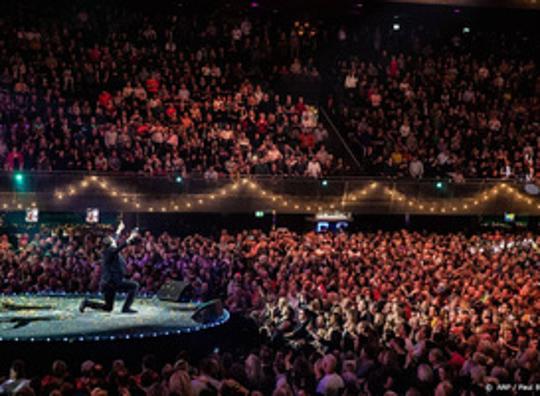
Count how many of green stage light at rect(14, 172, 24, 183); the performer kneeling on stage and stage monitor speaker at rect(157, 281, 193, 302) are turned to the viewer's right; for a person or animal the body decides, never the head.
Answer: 1

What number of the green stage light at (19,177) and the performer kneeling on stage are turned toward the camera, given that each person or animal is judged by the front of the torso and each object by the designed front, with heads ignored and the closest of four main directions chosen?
1

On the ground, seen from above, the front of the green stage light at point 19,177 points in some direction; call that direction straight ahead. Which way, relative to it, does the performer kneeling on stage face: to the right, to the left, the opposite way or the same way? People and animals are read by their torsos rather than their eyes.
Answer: to the left

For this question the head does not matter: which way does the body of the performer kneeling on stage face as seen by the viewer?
to the viewer's right

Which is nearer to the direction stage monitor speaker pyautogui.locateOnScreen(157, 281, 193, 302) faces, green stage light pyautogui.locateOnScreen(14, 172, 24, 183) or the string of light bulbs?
the green stage light

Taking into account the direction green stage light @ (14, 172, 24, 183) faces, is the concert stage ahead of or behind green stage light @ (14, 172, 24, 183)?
ahead

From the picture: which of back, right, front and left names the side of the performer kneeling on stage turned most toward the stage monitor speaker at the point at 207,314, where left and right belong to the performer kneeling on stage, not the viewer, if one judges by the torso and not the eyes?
front
